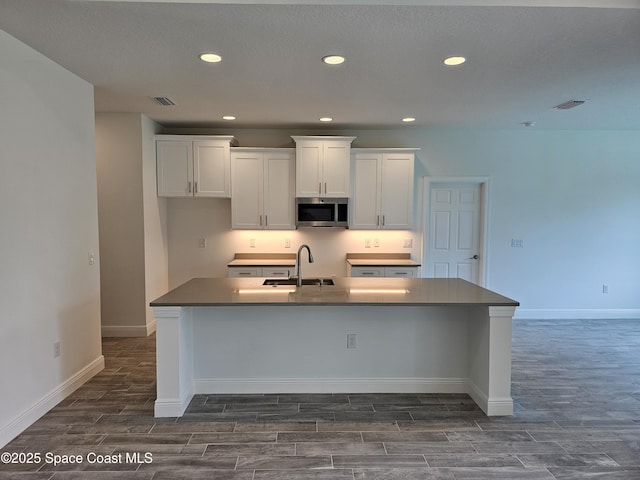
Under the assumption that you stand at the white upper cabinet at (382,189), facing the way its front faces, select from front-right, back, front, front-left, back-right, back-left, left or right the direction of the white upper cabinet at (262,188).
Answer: right

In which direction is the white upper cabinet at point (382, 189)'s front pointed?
toward the camera

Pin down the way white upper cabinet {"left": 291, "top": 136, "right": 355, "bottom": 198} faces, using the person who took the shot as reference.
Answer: facing the viewer

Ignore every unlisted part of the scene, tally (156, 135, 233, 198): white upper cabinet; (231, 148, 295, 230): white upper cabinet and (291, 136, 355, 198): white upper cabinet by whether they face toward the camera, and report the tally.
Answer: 3

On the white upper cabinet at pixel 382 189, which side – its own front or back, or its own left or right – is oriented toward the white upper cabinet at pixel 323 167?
right

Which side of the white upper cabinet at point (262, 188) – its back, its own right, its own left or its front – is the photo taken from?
front

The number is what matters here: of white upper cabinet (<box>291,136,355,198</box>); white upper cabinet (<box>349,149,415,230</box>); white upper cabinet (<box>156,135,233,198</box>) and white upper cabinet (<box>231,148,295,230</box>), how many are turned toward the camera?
4

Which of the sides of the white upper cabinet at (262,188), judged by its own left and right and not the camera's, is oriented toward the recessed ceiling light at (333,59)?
front

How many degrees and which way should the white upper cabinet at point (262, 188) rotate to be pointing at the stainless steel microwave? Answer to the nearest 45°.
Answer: approximately 90° to its left

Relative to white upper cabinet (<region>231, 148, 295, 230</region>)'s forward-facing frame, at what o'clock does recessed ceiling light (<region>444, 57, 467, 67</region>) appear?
The recessed ceiling light is roughly at 11 o'clock from the white upper cabinet.

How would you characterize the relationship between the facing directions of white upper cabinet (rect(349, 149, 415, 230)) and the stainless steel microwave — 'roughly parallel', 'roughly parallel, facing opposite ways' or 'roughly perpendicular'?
roughly parallel

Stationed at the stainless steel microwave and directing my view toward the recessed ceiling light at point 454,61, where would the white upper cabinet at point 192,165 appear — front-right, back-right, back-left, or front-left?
back-right

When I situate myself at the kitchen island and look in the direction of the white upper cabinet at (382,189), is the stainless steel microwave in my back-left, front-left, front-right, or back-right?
front-left

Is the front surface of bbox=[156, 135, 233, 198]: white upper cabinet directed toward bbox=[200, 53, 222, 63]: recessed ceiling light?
yes

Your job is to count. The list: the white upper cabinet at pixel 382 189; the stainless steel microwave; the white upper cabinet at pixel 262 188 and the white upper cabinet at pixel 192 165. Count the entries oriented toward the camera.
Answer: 4

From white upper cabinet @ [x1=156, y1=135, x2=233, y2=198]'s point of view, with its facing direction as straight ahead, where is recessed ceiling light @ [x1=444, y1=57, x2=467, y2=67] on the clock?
The recessed ceiling light is roughly at 11 o'clock from the white upper cabinet.
